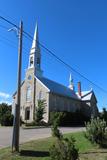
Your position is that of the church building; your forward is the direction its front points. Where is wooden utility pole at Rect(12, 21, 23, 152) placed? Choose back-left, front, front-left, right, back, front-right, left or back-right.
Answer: front-left

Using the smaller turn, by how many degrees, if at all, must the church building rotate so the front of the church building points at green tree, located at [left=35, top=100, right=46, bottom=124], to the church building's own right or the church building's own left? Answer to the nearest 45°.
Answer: approximately 45° to the church building's own left

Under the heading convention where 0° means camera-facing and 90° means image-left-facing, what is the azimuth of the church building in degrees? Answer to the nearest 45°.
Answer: approximately 45°

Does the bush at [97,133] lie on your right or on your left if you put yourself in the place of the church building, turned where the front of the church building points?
on your left
